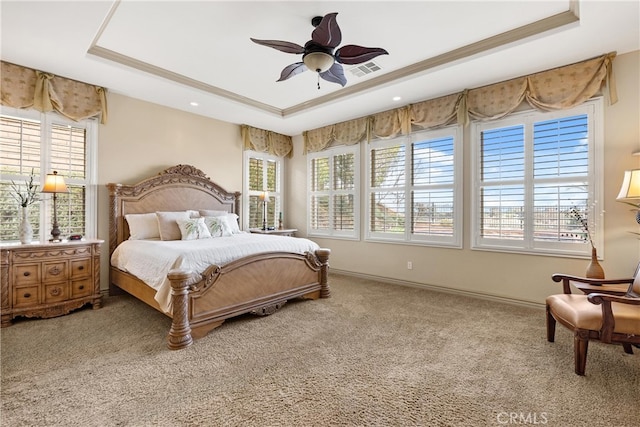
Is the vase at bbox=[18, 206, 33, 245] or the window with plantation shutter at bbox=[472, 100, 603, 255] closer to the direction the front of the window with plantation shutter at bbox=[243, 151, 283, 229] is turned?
the window with plantation shutter

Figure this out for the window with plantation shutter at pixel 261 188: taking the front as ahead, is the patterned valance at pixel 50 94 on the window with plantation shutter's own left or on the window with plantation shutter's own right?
on the window with plantation shutter's own right

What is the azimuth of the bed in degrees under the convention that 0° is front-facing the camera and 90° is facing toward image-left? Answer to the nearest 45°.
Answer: approximately 315°

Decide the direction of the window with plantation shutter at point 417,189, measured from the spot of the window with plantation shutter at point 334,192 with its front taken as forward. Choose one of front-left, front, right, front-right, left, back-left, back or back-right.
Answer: left

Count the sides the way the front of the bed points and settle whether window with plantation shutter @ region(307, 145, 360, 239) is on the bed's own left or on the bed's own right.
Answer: on the bed's own left

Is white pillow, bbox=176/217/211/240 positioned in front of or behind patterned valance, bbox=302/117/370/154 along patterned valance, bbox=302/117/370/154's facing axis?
in front

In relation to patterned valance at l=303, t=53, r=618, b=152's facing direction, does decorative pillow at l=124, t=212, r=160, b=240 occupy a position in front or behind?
in front

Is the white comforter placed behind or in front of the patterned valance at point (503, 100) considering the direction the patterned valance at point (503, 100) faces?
in front

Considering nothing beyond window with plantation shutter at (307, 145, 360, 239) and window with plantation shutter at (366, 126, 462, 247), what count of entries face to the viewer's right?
0

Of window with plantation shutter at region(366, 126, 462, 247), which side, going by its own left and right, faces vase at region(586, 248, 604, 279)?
left

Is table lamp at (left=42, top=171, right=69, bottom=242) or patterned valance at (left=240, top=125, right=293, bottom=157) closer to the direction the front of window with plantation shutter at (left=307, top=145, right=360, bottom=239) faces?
the table lamp
